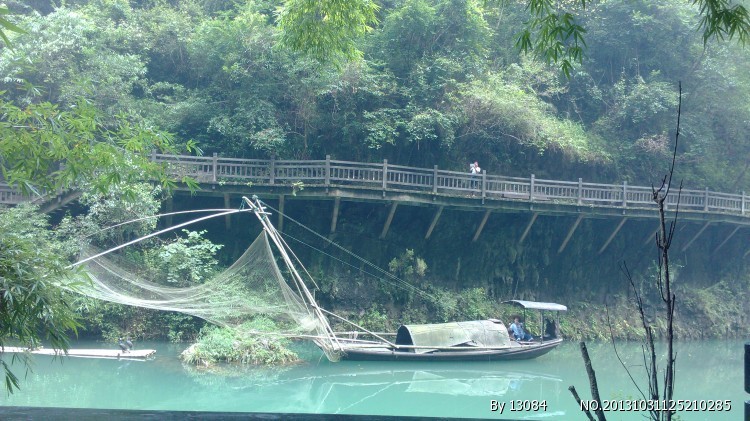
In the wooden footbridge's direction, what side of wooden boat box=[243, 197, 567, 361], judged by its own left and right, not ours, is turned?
right

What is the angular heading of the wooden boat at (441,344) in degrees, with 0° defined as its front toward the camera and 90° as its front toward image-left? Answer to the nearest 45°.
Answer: approximately 90°

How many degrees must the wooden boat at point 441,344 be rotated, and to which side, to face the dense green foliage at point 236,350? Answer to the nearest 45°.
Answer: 0° — it already faces it
